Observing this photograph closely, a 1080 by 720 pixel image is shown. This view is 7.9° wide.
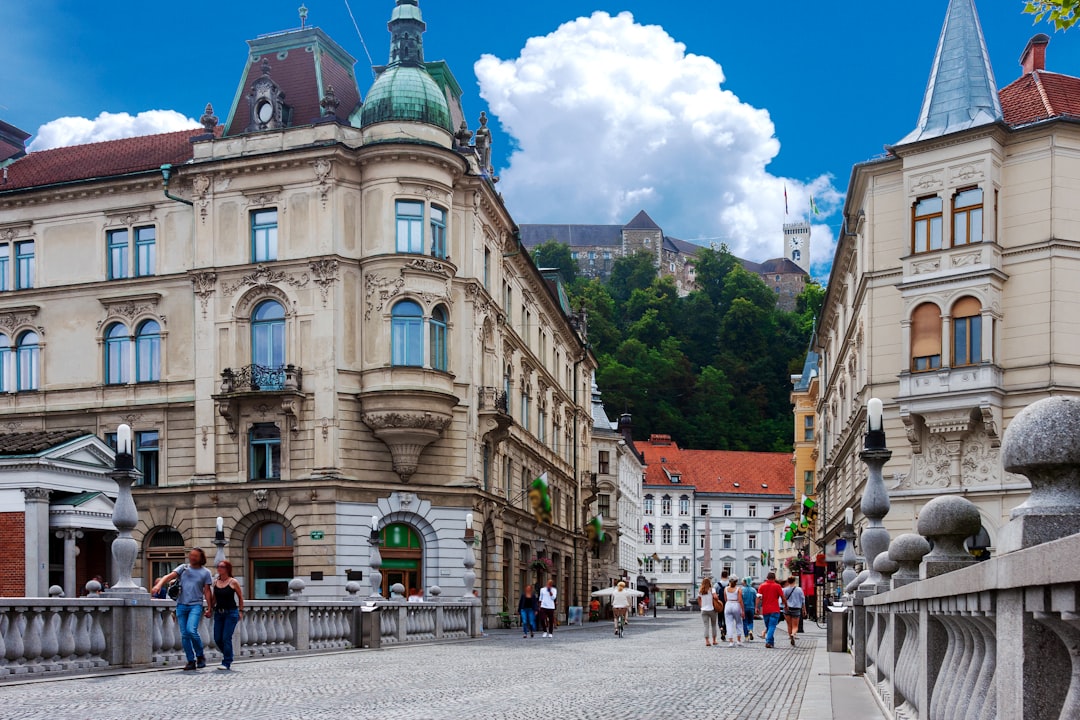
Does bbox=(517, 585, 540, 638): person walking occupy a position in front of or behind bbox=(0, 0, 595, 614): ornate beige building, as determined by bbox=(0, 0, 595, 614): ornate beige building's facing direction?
in front

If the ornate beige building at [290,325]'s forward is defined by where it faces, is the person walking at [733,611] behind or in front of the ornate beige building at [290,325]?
in front

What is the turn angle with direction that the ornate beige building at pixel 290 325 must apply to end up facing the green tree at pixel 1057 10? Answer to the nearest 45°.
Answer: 0° — it already faces it

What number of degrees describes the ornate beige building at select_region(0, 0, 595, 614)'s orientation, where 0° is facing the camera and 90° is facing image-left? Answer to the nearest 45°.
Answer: approximately 0°

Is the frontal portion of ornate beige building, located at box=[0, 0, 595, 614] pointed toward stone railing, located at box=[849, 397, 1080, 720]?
yes

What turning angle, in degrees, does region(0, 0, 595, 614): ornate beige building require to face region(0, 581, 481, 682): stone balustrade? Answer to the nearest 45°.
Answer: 0° — it already faces it

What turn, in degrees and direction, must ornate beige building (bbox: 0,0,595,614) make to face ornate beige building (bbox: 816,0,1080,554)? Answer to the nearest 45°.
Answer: approximately 45° to its left
